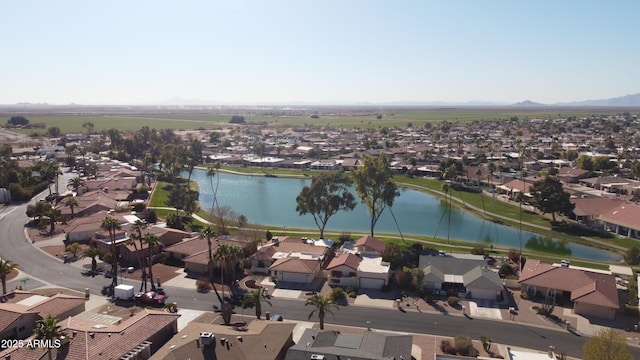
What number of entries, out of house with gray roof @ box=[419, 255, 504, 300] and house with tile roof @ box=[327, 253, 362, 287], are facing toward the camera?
2

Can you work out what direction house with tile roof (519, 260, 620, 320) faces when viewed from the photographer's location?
facing the viewer and to the left of the viewer

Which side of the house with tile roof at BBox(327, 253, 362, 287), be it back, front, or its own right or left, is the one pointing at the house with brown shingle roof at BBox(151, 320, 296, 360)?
front

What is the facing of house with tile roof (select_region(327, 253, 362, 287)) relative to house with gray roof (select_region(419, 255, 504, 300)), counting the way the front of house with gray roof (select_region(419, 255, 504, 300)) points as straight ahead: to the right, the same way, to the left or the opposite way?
the same way

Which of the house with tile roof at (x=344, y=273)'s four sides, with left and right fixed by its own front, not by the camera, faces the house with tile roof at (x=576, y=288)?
left

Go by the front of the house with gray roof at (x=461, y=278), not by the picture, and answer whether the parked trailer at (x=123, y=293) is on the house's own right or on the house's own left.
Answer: on the house's own right

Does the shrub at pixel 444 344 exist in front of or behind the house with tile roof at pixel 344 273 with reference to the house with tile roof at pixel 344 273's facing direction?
in front

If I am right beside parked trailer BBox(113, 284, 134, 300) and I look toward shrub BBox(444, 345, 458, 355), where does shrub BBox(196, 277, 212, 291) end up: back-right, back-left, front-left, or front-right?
front-left

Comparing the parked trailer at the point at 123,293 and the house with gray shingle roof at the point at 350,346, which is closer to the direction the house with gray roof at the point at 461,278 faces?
the house with gray shingle roof

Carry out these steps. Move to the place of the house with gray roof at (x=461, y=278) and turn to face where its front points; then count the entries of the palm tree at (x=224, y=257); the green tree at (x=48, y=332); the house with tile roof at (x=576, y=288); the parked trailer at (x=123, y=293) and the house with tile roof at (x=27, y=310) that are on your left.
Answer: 1

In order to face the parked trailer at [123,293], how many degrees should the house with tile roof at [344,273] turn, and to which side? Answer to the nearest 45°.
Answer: approximately 90° to its right

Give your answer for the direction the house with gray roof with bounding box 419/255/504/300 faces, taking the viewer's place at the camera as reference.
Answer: facing the viewer

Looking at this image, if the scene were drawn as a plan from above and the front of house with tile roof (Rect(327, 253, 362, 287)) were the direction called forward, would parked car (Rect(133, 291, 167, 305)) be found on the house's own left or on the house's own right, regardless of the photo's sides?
on the house's own right

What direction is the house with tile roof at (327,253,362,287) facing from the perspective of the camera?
toward the camera

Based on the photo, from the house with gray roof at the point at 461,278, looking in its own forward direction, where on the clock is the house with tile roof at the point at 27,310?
the house with tile roof at the point at 27,310 is roughly at 2 o'clock from the house with gray roof at the point at 461,278.
